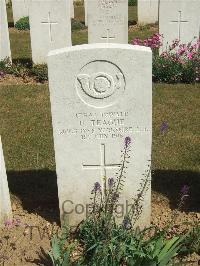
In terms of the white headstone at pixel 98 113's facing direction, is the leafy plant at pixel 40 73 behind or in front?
behind

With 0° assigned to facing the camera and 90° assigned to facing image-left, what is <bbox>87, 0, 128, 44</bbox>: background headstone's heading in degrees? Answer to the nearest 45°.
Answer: approximately 0°

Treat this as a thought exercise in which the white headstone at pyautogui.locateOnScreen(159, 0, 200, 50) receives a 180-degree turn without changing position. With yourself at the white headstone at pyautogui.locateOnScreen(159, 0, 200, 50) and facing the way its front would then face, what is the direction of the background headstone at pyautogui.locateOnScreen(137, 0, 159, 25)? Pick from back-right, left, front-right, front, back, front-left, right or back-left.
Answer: front

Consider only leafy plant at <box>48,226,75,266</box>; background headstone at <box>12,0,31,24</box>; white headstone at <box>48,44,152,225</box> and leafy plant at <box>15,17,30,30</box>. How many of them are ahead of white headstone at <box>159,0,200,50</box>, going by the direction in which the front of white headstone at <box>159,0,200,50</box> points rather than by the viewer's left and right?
2

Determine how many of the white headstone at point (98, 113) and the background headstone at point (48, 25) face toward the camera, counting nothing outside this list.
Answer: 2

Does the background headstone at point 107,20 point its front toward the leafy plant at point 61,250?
yes

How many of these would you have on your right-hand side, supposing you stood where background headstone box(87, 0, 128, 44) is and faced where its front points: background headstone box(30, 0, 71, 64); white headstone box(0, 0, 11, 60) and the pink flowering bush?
2
